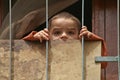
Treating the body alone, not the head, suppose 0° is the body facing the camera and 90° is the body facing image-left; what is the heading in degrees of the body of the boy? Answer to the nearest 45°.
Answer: approximately 0°

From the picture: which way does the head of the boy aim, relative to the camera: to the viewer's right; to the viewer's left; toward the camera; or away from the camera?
toward the camera
